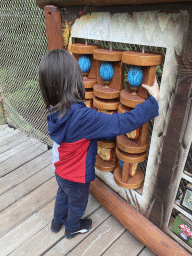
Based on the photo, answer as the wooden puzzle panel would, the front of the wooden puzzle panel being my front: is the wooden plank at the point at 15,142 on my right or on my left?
on my right

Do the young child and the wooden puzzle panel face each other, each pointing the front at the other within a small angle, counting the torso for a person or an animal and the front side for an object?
yes

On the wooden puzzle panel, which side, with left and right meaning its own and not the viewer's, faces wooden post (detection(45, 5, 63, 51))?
right

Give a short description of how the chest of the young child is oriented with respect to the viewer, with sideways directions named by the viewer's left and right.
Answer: facing away from the viewer and to the right of the viewer

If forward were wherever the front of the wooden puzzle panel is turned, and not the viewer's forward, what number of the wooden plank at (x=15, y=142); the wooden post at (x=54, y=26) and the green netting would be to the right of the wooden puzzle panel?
3

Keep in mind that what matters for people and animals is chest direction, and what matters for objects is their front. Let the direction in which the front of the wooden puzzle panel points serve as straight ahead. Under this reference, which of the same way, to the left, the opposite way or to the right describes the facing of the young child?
the opposite way

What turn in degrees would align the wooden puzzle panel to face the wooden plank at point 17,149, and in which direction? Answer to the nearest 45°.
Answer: approximately 90° to its right

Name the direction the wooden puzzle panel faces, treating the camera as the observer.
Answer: facing the viewer and to the left of the viewer

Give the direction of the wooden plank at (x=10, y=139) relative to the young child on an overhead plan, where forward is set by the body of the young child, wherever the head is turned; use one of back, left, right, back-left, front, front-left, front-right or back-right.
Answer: left
